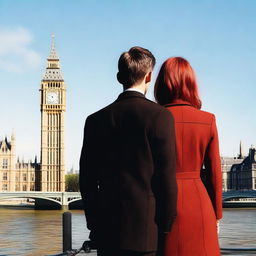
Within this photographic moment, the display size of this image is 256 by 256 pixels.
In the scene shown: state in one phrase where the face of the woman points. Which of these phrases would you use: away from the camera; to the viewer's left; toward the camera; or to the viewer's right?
away from the camera

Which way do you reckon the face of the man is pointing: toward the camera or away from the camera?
away from the camera

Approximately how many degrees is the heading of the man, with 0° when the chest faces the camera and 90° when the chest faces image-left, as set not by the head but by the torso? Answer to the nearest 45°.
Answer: approximately 180°
